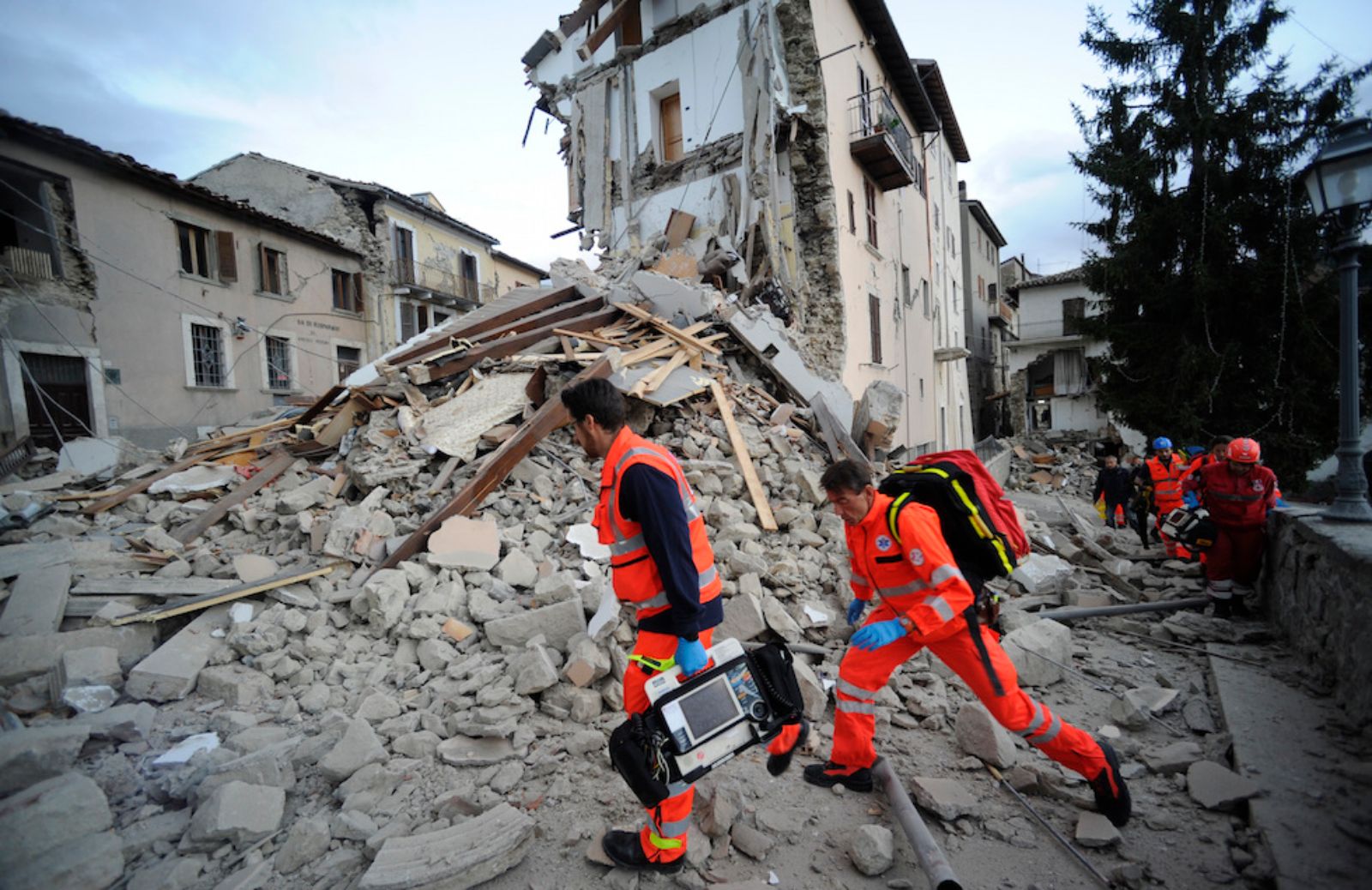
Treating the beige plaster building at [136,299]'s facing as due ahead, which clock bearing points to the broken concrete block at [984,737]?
The broken concrete block is roughly at 1 o'clock from the beige plaster building.

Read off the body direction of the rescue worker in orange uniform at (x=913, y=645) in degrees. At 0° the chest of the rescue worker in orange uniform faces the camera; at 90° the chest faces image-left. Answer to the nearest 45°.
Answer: approximately 45°

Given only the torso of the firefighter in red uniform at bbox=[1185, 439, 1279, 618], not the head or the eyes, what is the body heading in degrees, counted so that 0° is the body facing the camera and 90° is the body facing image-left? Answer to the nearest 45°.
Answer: approximately 0°

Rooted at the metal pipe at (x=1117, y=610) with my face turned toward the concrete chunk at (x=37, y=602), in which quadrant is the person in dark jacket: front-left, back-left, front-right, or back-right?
back-right

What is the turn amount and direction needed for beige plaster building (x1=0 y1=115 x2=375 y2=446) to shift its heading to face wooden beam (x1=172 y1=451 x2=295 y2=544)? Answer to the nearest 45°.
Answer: approximately 45° to its right

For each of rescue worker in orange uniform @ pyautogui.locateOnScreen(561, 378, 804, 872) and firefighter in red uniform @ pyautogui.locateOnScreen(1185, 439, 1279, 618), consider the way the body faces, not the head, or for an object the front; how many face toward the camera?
1

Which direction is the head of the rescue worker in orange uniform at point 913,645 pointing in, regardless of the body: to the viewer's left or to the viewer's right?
to the viewer's left

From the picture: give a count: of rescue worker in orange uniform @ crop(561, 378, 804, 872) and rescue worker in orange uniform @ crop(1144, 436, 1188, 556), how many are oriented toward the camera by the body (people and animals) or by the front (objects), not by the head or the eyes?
1
